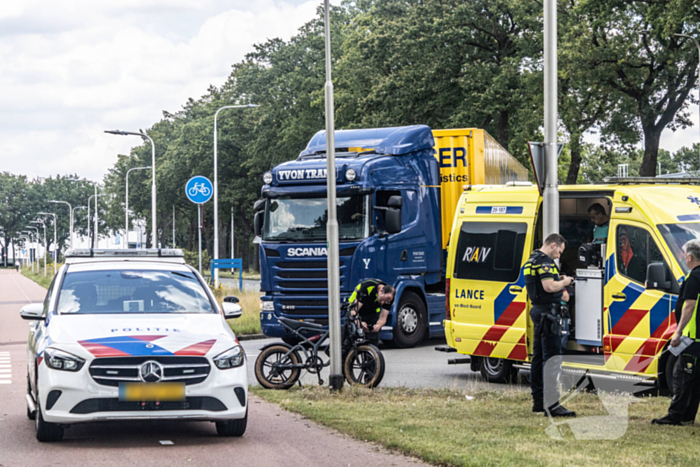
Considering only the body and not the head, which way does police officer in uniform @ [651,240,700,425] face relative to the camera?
to the viewer's left

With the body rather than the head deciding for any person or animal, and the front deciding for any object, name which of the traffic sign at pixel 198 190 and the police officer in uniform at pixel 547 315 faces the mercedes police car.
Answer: the traffic sign

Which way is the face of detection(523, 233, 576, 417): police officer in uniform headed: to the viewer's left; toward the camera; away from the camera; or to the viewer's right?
to the viewer's right

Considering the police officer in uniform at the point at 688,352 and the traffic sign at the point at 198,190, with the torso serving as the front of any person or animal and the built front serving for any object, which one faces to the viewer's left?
the police officer in uniform

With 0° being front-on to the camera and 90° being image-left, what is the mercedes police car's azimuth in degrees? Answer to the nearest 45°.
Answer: approximately 0°

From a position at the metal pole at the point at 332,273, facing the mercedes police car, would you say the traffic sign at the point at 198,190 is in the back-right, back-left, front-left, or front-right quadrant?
back-right

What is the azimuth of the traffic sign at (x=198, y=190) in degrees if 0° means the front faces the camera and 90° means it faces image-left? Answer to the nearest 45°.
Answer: approximately 0°

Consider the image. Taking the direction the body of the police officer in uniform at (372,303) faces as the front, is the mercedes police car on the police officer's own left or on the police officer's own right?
on the police officer's own right
